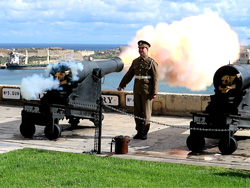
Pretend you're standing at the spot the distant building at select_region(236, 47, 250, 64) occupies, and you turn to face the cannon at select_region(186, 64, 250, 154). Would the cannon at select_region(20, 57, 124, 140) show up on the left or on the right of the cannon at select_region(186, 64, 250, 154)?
right

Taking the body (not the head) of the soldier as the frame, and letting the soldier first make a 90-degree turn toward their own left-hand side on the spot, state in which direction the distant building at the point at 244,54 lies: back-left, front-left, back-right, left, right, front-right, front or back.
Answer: left

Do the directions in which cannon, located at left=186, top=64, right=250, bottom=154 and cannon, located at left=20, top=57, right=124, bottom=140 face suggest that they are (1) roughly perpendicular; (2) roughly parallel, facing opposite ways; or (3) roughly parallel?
roughly parallel

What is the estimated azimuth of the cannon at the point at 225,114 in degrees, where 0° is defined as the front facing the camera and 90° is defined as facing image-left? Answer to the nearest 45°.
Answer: approximately 225°

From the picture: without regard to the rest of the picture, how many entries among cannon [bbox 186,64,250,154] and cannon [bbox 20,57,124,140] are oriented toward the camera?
0

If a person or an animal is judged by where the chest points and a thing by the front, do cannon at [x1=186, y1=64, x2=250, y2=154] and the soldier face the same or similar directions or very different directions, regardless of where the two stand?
very different directions

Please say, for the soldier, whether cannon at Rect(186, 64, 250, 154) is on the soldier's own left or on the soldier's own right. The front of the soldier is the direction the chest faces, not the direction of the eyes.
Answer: on the soldier's own left

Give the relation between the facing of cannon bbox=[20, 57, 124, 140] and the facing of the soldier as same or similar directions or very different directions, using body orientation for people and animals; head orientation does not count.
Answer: very different directions

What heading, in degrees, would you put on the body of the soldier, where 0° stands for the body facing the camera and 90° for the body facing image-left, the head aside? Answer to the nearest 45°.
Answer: approximately 45°

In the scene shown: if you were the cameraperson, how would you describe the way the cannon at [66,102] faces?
facing away from the viewer and to the right of the viewer

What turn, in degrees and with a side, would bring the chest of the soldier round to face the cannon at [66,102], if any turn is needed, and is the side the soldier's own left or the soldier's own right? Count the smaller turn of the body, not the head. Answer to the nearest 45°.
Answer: approximately 45° to the soldier's own right

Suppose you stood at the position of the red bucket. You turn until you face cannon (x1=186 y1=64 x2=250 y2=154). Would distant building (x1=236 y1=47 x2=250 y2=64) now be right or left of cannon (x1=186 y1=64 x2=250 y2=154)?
left

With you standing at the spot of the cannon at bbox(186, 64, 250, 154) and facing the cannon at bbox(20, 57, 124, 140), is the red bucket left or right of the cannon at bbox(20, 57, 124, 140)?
left

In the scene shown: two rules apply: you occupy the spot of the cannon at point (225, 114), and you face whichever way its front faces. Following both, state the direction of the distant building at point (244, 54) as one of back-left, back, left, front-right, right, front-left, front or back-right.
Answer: front-left
